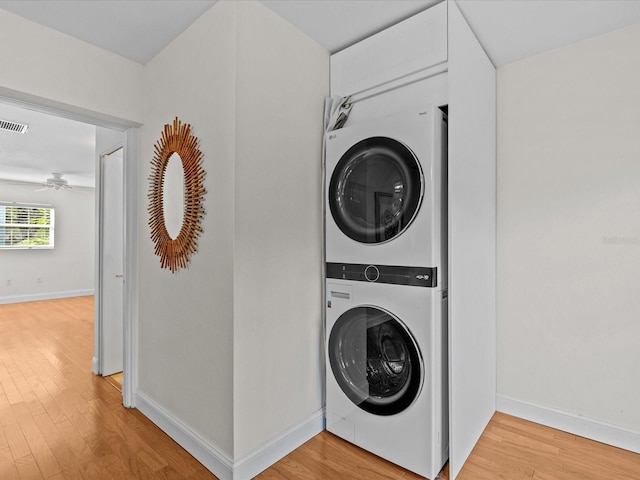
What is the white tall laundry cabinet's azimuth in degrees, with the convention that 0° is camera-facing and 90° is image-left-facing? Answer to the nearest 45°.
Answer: approximately 45°

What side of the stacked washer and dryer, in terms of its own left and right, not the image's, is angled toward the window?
right

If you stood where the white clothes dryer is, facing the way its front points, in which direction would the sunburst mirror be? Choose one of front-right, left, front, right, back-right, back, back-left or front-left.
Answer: front-right

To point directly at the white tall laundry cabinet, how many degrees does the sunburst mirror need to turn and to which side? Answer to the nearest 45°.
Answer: approximately 90° to its left

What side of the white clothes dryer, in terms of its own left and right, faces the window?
right

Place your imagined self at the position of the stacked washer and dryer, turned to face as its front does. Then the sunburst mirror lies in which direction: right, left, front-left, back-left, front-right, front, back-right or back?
front-right

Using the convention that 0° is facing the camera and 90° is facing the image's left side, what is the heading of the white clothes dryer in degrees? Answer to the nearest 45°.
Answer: approximately 45°

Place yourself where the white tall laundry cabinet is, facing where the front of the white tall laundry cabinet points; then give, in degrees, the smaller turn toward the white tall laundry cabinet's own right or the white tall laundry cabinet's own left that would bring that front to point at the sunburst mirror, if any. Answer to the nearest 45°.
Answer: approximately 45° to the white tall laundry cabinet's own right
